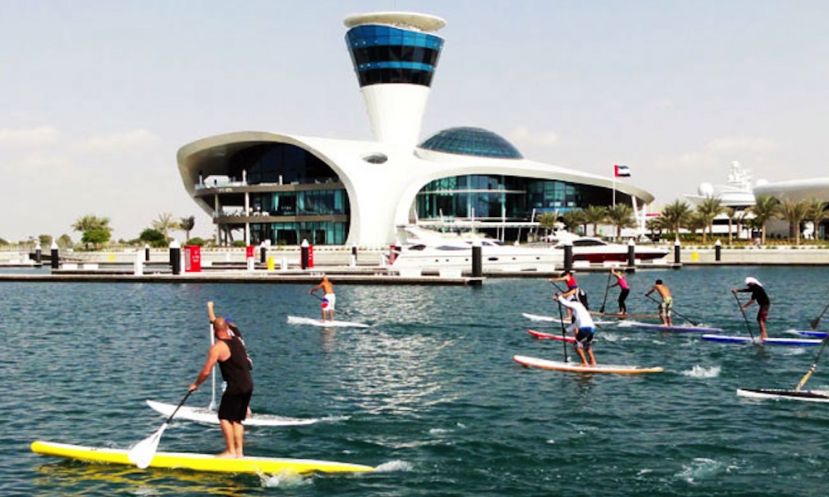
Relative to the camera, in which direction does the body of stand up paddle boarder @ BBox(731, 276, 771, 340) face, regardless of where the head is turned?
to the viewer's left

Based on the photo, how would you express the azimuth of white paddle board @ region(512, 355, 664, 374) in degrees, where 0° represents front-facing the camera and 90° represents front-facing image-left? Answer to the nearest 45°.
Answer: approximately 90°

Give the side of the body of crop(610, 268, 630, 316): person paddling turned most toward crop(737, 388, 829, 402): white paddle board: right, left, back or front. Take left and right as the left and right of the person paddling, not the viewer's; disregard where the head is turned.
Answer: left

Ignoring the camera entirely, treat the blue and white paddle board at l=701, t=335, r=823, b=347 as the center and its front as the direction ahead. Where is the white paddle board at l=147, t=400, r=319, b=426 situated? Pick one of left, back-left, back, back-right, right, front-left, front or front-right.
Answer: front-left

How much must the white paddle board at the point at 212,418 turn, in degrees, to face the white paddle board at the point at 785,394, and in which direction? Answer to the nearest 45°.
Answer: approximately 180°

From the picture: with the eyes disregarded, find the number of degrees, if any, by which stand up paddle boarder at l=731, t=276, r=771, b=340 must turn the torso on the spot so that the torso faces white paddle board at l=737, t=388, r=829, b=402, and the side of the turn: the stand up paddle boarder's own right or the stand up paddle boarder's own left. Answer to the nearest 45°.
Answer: approximately 90° to the stand up paddle boarder's own left

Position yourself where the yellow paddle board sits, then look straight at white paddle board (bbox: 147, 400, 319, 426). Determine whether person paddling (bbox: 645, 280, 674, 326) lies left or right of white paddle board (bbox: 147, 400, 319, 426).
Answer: right

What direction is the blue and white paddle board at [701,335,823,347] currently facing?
to the viewer's left

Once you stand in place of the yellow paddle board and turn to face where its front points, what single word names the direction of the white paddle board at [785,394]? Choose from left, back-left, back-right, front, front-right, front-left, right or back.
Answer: back

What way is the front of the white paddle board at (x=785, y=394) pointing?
to the viewer's left
